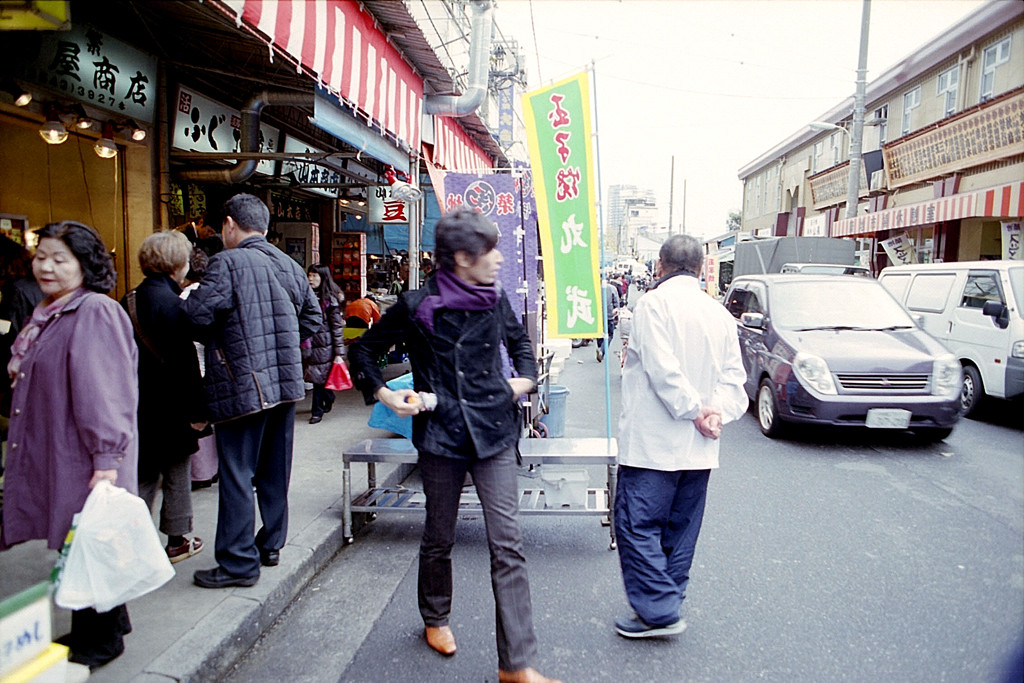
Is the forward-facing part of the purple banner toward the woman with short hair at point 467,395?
yes

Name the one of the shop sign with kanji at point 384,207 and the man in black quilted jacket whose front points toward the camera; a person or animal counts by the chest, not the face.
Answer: the shop sign with kanji

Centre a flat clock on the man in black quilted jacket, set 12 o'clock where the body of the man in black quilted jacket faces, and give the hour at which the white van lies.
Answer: The white van is roughly at 4 o'clock from the man in black quilted jacket.

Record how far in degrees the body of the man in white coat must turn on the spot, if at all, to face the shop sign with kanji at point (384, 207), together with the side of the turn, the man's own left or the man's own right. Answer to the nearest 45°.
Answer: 0° — they already face it

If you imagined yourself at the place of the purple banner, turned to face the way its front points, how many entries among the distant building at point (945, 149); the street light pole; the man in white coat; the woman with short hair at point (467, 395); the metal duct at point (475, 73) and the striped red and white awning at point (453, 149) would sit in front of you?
2

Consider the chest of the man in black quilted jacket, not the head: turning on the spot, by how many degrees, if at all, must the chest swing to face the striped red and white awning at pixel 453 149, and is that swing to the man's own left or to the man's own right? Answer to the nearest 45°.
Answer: approximately 90° to the man's own right

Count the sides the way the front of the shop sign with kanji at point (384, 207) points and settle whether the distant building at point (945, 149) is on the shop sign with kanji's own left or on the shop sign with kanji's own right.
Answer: on the shop sign with kanji's own left

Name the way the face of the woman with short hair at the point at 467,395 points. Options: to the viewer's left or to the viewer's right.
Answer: to the viewer's right

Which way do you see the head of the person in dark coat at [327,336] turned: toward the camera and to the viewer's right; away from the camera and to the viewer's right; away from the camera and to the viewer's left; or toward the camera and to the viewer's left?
toward the camera and to the viewer's left

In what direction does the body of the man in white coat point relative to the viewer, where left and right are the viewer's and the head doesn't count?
facing away from the viewer and to the left of the viewer

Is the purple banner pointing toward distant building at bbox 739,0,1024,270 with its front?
no

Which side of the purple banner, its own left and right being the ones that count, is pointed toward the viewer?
front

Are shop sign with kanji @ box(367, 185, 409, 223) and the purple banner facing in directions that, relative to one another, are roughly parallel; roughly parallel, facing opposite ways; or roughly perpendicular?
roughly parallel

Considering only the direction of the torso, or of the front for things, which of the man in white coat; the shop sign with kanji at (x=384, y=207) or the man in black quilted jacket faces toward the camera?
the shop sign with kanji

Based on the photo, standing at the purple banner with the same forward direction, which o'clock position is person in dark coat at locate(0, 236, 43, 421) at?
The person in dark coat is roughly at 2 o'clock from the purple banner.

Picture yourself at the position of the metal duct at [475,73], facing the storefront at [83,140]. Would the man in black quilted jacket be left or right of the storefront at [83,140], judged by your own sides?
left

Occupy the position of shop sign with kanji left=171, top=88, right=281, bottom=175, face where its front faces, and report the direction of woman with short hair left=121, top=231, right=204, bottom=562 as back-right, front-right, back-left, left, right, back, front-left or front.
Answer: front-right

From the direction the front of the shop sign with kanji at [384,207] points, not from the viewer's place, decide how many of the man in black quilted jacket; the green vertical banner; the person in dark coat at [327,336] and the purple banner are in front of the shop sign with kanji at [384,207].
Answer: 4
